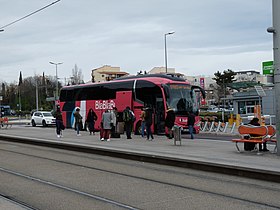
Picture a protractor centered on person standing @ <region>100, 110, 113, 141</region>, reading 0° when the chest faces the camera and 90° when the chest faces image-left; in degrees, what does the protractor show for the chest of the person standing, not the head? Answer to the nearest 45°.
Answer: approximately 180°

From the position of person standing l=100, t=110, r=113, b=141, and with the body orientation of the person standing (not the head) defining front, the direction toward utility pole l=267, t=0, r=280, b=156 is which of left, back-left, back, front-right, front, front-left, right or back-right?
back-right

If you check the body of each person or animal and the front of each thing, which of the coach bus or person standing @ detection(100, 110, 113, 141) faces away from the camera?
the person standing

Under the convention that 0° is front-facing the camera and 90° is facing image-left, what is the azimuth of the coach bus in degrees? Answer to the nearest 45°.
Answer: approximately 315°

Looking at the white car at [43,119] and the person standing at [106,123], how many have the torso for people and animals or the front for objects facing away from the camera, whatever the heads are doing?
1
